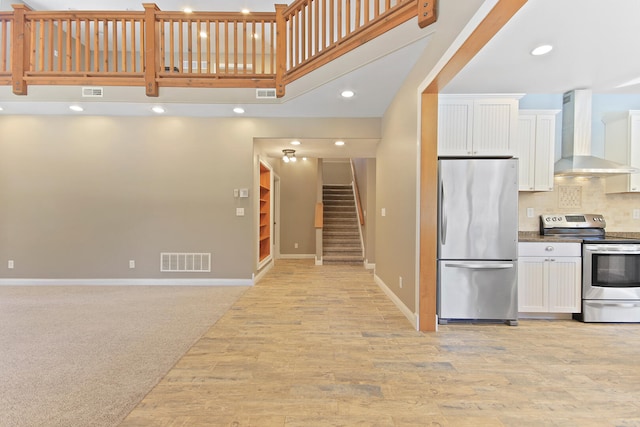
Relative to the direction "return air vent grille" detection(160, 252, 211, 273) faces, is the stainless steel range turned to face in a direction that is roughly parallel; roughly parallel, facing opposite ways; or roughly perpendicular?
roughly parallel

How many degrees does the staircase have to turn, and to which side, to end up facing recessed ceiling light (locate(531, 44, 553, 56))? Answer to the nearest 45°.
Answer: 0° — it already faces it

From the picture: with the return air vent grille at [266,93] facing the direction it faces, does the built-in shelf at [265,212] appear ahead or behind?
behind

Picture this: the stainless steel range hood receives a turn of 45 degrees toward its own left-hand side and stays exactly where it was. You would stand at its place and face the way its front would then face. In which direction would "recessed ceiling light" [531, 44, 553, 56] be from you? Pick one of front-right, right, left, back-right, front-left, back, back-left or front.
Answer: right

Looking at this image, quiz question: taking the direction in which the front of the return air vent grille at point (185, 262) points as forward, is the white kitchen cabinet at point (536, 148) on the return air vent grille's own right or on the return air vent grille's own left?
on the return air vent grille's own left

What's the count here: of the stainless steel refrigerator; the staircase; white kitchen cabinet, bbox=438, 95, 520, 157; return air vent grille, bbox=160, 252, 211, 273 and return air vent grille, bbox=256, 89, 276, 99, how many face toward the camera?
5

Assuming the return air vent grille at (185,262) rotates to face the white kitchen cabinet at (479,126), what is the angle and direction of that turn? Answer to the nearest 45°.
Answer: approximately 45° to its left

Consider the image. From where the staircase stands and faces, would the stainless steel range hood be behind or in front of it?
in front

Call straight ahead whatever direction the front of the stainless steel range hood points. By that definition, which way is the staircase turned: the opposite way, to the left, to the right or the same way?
the same way

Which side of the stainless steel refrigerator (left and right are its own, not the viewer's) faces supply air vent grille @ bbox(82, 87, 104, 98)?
right

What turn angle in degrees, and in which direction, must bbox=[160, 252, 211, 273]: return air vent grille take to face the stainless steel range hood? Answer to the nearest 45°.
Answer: approximately 45° to its left

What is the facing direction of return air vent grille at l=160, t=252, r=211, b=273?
toward the camera

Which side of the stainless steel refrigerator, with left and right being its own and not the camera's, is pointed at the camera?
front
